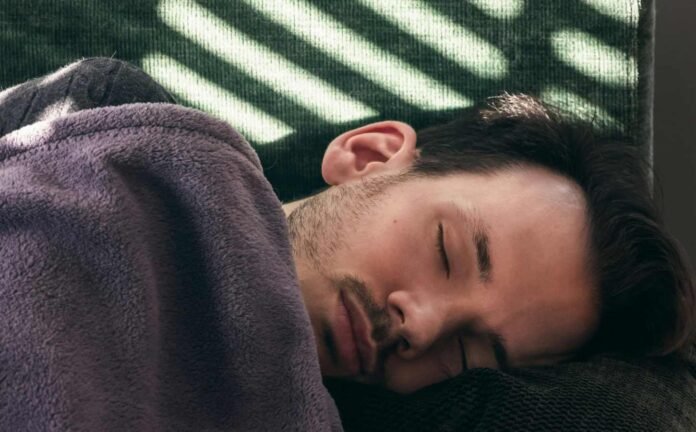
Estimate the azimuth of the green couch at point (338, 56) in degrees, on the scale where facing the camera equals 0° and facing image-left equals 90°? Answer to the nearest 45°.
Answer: approximately 0°
